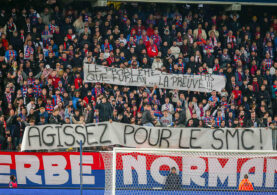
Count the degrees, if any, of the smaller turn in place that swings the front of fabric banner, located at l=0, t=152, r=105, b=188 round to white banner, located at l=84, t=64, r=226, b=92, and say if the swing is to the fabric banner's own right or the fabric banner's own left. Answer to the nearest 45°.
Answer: approximately 135° to the fabric banner's own left

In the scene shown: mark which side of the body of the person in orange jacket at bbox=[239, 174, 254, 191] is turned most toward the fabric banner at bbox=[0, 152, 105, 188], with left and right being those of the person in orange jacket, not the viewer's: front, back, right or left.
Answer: left

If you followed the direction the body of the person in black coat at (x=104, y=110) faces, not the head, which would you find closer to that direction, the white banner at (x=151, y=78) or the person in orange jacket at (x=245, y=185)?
the person in orange jacket

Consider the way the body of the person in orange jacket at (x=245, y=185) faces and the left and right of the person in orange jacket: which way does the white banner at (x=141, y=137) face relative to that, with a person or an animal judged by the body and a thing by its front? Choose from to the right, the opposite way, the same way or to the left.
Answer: the opposite way

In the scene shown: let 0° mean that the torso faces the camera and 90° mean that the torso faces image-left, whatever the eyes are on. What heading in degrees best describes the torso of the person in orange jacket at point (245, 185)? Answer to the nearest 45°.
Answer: approximately 180°

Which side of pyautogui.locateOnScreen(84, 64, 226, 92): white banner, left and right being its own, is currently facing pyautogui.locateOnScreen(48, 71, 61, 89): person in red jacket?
right

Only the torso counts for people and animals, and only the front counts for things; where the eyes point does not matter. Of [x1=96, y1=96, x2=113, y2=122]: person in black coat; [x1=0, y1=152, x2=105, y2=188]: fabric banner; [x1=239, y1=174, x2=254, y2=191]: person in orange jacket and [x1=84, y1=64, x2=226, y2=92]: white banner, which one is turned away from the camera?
the person in orange jacket

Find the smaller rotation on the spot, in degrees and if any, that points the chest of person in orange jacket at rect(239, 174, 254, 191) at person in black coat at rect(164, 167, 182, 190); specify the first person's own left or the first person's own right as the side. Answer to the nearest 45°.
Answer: approximately 90° to the first person's own left

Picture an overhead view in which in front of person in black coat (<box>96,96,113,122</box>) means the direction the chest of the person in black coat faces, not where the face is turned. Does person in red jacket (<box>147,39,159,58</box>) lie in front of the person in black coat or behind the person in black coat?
behind
